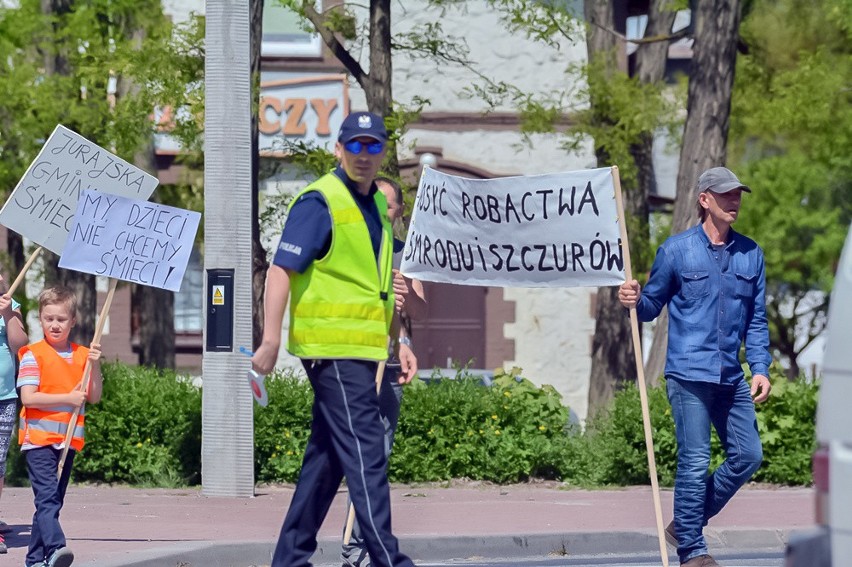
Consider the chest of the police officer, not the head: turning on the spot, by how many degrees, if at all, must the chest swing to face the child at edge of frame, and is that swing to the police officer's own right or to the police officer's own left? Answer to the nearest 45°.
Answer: approximately 180°

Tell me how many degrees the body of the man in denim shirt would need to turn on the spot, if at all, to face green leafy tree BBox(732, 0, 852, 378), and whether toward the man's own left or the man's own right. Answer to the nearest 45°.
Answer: approximately 135° to the man's own left

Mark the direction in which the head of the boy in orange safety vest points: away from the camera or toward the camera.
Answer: toward the camera

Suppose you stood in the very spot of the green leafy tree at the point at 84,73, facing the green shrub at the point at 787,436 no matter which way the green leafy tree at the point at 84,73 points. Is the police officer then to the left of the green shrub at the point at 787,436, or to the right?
right

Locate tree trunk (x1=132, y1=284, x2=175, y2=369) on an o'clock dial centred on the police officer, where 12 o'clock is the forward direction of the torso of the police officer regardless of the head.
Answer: The tree trunk is roughly at 7 o'clock from the police officer.

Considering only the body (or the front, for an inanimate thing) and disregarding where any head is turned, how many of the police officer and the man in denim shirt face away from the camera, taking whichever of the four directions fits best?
0

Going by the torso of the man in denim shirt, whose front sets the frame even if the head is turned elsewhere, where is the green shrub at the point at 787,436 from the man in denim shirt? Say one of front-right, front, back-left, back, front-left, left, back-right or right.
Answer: back-left

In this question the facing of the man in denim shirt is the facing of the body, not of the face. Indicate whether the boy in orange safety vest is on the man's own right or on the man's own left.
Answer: on the man's own right

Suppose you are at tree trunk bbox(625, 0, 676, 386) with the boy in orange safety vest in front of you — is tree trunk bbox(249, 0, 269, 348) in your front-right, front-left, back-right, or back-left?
front-right

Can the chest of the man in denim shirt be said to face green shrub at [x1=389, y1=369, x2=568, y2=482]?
no

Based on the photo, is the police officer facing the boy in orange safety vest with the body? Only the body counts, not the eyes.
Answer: no

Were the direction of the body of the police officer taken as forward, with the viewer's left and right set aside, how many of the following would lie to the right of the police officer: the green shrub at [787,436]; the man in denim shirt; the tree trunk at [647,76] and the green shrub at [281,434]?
0

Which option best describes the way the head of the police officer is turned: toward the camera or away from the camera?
toward the camera

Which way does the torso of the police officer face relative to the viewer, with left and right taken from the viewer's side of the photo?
facing the viewer and to the right of the viewer

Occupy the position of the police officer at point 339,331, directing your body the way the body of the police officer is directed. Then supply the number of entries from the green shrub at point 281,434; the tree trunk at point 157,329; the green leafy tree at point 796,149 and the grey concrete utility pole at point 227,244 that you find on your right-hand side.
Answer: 0
